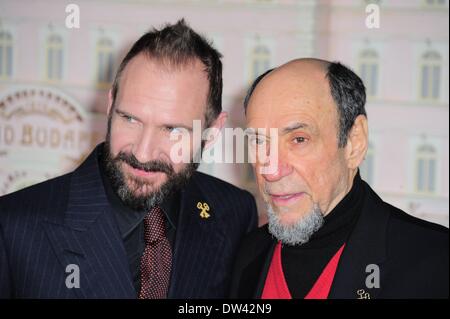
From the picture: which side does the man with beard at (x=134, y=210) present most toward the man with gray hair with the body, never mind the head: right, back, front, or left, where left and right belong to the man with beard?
left

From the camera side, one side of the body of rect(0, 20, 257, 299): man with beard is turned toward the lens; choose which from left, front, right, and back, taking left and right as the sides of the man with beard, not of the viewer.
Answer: front

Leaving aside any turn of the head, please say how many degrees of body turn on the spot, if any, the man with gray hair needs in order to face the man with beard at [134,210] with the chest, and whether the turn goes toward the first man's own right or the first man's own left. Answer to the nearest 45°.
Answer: approximately 45° to the first man's own right

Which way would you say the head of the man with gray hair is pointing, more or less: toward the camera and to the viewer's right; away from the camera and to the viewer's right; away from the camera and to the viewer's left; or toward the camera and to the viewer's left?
toward the camera and to the viewer's left

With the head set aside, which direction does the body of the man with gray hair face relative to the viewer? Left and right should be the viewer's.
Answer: facing the viewer and to the left of the viewer

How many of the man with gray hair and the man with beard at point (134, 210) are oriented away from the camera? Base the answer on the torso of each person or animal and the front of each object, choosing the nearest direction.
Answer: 0
